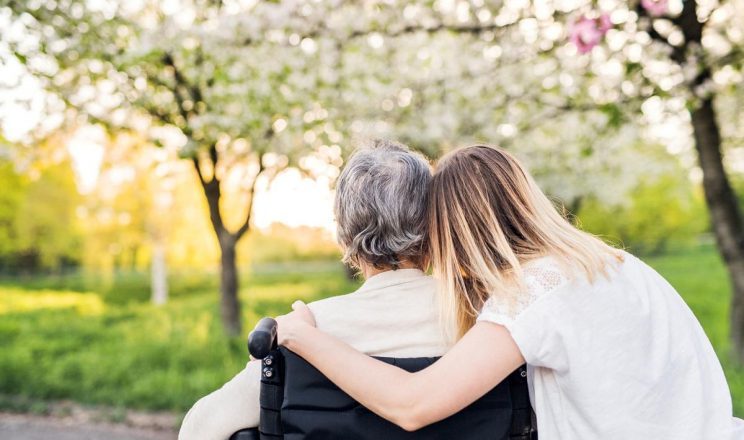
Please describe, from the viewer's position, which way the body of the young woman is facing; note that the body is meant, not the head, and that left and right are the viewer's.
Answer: facing away from the viewer and to the left of the viewer

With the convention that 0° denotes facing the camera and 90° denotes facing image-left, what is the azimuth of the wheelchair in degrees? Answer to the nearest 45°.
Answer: approximately 180°

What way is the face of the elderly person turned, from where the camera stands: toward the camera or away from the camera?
away from the camera

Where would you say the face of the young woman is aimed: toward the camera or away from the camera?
away from the camera
